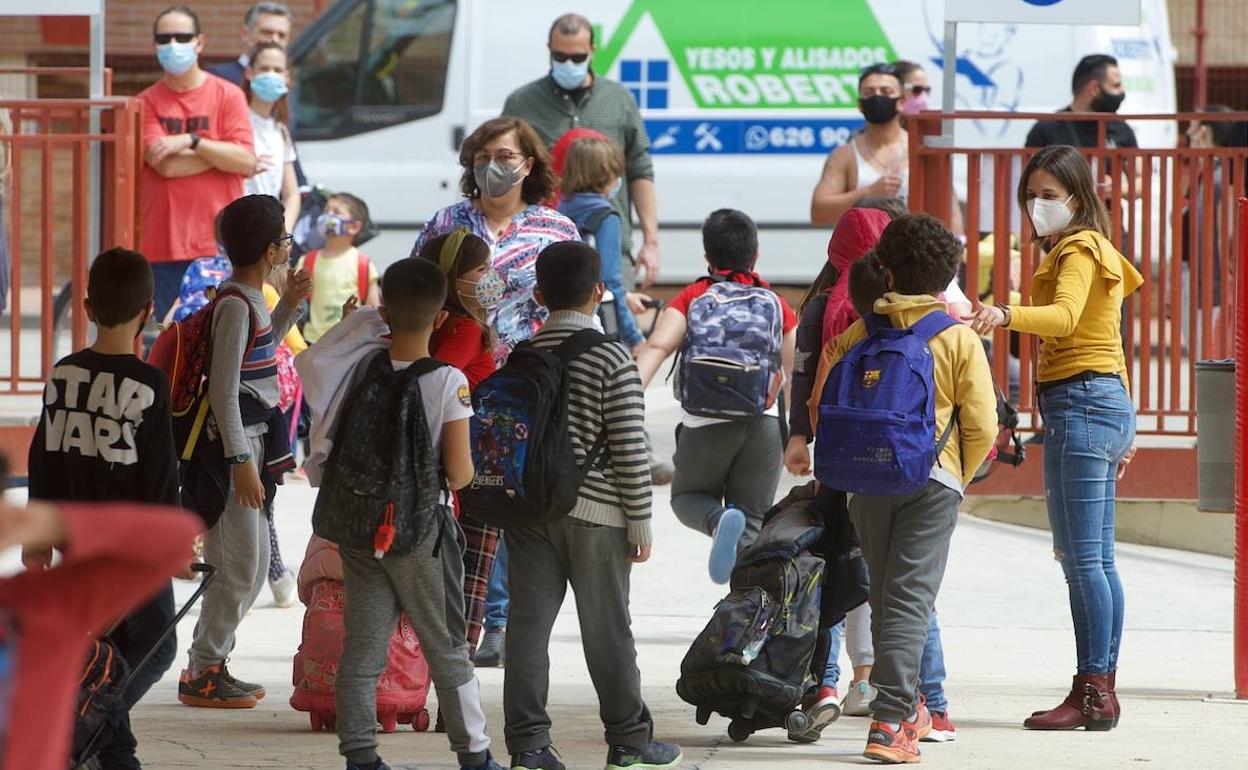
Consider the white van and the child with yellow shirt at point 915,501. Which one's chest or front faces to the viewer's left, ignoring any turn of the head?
the white van

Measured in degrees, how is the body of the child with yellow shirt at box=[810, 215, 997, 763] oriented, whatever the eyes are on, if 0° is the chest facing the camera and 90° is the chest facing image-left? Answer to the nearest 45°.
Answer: approximately 225°

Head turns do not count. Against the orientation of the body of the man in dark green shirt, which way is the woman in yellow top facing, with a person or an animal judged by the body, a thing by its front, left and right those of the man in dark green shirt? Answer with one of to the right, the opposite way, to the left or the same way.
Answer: to the right

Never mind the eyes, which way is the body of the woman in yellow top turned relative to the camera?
to the viewer's left

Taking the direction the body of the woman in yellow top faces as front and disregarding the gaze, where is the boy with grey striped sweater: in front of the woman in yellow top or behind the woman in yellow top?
in front

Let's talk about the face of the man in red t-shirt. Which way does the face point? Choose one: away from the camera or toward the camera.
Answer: toward the camera

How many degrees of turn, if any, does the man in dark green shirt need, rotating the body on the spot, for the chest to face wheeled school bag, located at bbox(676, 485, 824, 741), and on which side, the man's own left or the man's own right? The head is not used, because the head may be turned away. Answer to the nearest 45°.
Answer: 0° — they already face it

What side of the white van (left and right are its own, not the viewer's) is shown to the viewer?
left

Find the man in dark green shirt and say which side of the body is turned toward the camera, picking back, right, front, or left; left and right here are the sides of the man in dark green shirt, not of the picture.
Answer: front

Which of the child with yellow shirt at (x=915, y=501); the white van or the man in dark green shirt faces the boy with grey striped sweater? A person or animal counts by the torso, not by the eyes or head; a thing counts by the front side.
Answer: the man in dark green shirt

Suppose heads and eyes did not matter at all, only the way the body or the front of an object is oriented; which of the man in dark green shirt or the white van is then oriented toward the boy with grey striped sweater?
the man in dark green shirt

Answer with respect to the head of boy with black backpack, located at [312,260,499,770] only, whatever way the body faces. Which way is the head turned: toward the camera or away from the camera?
away from the camera

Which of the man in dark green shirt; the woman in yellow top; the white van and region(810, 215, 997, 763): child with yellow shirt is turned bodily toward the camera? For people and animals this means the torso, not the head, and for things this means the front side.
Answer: the man in dark green shirt

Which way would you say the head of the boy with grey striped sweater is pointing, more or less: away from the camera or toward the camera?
away from the camera
